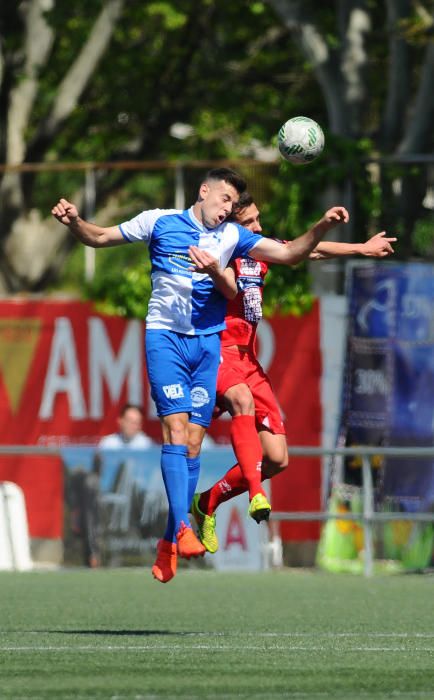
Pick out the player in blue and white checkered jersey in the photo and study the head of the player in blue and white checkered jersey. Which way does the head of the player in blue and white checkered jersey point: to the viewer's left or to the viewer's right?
to the viewer's right

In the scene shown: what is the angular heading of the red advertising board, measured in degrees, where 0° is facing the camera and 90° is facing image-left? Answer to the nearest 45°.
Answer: approximately 0°

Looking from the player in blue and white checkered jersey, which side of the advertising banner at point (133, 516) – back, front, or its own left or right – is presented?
front

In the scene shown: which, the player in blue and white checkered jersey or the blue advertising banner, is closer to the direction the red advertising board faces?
the player in blue and white checkered jersey

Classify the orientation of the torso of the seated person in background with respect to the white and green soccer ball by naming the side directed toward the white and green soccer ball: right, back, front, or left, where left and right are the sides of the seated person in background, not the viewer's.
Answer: front

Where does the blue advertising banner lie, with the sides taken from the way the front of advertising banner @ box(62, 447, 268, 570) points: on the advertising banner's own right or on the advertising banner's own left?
on the advertising banner's own left

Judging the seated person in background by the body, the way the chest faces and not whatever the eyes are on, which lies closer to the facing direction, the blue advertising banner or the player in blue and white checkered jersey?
the player in blue and white checkered jersey

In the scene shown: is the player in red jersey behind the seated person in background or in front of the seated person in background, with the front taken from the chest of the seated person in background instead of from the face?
in front

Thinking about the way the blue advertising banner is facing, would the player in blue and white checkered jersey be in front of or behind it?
in front
